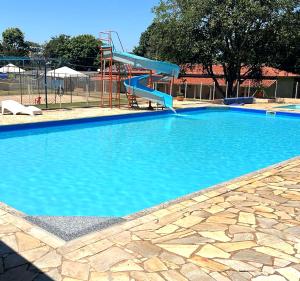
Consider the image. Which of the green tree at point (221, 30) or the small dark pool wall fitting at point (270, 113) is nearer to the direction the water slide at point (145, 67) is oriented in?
the small dark pool wall fitting

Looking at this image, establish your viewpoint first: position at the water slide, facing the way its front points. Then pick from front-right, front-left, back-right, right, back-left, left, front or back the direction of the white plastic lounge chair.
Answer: right

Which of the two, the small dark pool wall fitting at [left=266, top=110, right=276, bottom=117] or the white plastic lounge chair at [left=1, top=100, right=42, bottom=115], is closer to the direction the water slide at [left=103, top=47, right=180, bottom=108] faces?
the small dark pool wall fitting

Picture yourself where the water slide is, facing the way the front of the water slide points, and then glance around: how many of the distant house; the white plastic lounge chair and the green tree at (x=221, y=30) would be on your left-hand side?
2

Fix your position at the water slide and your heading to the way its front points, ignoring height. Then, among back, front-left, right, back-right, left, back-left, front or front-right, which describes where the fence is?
back

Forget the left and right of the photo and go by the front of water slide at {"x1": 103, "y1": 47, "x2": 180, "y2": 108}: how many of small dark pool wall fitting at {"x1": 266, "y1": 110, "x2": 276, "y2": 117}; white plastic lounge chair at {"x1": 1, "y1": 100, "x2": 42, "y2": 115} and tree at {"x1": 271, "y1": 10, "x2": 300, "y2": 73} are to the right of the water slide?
1

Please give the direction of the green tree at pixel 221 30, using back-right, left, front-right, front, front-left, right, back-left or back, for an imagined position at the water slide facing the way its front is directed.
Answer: left

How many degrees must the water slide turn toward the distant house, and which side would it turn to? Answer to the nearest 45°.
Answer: approximately 90° to its left

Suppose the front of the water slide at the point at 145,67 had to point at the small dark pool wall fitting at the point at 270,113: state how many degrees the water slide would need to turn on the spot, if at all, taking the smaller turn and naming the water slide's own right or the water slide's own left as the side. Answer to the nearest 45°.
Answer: approximately 45° to the water slide's own left

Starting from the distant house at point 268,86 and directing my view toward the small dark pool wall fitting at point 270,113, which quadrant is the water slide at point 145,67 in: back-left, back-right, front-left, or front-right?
front-right
